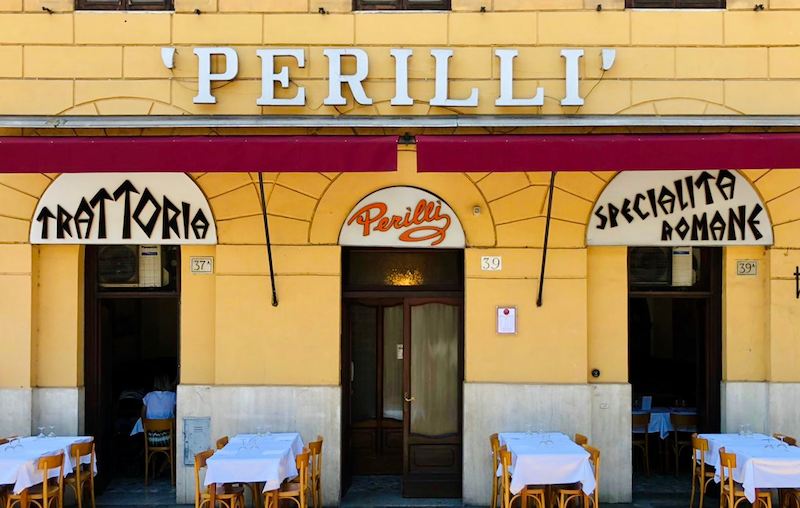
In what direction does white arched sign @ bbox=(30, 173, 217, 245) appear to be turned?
toward the camera

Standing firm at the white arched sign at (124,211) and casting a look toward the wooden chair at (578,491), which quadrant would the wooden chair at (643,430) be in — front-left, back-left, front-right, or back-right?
front-left

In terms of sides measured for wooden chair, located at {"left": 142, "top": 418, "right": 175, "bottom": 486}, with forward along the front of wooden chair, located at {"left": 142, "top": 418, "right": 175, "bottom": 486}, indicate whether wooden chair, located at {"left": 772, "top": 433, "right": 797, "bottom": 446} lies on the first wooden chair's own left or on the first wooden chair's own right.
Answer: on the first wooden chair's own right

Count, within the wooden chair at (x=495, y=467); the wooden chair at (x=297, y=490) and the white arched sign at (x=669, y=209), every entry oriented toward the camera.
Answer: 1

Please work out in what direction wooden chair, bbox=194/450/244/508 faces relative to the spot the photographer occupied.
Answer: facing to the right of the viewer

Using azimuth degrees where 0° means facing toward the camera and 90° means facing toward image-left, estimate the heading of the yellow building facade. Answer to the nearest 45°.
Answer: approximately 0°

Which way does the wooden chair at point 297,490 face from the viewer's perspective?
to the viewer's left

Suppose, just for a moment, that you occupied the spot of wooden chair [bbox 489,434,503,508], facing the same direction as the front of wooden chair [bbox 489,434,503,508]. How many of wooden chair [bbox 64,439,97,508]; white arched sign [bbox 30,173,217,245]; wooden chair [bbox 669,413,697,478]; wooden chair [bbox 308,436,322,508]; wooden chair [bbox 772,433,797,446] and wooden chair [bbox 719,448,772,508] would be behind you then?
3

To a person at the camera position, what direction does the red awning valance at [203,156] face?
facing the viewer

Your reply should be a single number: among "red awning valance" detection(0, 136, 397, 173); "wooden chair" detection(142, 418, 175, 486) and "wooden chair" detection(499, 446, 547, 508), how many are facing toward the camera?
1

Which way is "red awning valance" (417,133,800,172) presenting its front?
toward the camera

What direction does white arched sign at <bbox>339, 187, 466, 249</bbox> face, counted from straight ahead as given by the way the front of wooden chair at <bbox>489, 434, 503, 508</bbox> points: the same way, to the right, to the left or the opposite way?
to the right

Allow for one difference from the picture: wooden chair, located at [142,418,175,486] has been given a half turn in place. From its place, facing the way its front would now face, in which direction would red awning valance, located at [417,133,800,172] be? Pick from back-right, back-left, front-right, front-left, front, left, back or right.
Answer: front-left

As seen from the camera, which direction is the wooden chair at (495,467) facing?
to the viewer's right
